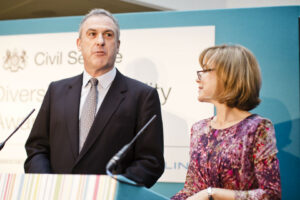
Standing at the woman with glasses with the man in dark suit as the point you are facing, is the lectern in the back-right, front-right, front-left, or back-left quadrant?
front-left

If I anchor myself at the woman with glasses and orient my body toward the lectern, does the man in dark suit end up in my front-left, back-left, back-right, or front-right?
front-right

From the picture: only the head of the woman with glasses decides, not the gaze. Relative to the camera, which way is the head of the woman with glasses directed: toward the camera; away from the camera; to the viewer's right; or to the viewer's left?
to the viewer's left

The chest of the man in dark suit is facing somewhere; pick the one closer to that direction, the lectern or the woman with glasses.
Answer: the lectern

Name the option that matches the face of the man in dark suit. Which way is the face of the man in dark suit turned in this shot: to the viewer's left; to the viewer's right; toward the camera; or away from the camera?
toward the camera

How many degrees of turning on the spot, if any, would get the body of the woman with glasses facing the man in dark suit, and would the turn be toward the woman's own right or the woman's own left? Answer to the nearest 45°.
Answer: approximately 45° to the woman's own right

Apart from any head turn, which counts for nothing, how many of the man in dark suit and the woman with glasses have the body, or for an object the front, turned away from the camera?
0

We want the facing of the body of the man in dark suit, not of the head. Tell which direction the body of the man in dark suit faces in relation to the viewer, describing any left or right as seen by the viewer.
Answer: facing the viewer and to the left of the viewer

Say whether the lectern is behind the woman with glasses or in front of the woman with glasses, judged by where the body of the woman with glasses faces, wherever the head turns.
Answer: in front

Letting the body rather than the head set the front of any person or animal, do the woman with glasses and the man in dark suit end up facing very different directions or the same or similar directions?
same or similar directions

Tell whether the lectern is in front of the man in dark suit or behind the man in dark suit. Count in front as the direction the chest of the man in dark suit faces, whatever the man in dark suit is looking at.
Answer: in front

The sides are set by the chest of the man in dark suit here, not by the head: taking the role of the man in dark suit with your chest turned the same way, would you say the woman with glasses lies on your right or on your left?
on your left
